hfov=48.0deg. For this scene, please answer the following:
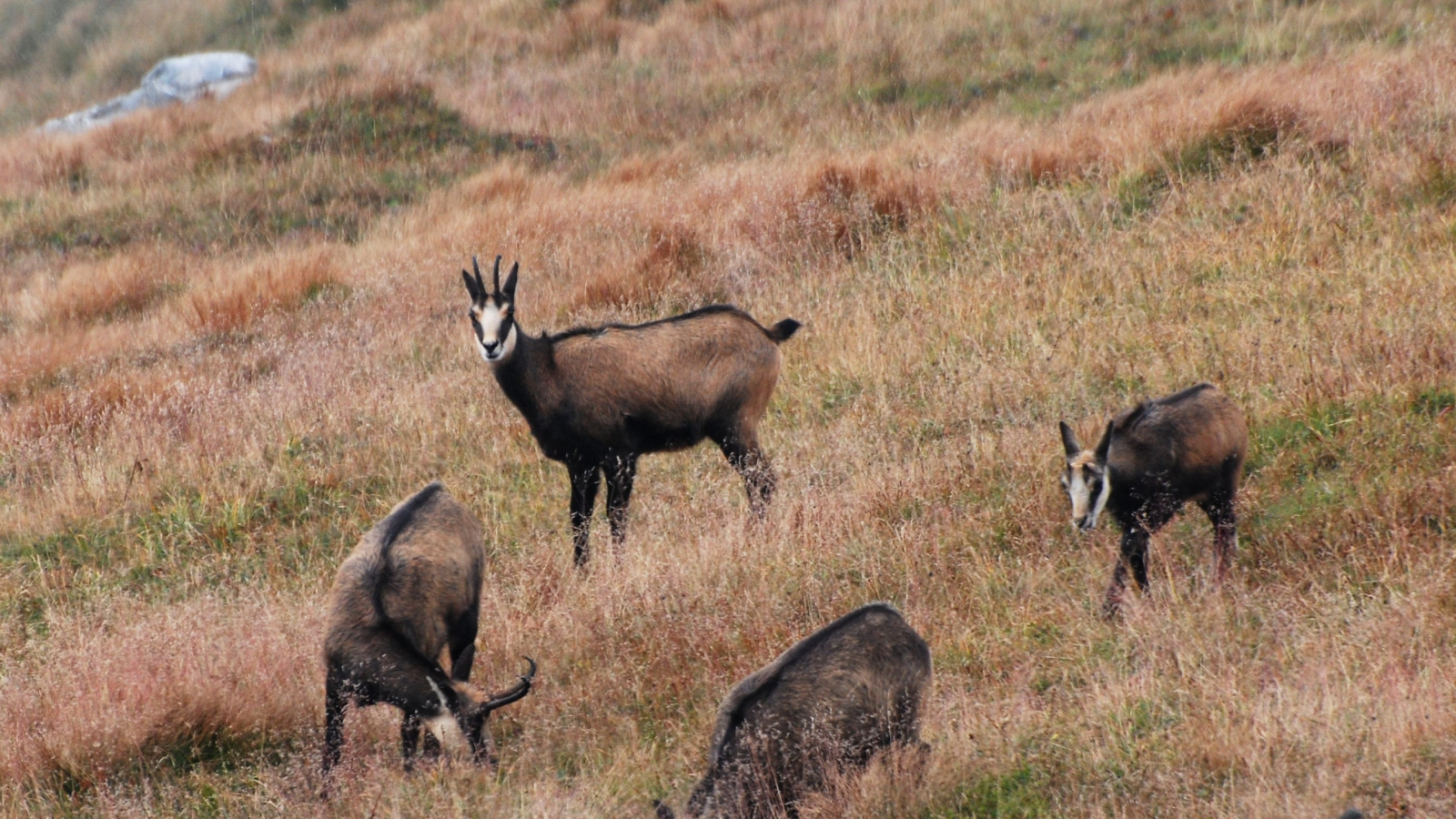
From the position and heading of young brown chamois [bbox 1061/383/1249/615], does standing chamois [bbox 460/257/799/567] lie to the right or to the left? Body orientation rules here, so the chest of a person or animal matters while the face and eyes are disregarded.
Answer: on its right

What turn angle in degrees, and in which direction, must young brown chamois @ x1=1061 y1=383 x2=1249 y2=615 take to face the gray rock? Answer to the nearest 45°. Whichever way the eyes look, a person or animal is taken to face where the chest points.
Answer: approximately 90° to its right

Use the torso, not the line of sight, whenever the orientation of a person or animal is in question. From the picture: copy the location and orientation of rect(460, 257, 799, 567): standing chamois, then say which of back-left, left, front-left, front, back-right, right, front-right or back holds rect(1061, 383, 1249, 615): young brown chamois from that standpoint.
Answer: back-left

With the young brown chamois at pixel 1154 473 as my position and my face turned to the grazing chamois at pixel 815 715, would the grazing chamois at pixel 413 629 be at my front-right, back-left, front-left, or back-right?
front-right

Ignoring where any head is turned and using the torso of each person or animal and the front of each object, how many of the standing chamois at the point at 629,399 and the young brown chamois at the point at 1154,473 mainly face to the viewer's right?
0

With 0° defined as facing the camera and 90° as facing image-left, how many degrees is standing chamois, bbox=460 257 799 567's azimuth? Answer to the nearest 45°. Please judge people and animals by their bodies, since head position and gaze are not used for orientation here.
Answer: approximately 90°

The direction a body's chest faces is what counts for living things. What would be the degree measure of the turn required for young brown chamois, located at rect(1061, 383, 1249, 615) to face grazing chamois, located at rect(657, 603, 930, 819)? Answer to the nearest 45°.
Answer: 0° — it already faces it

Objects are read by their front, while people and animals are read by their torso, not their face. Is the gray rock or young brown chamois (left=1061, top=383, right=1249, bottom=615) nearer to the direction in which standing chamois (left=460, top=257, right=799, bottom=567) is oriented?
the gray rock

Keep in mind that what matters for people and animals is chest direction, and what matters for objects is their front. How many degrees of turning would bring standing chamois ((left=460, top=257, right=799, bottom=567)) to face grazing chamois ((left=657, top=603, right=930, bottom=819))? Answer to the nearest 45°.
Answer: approximately 90° to its left

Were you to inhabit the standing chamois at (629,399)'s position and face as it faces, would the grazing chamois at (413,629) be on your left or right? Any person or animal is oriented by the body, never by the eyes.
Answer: on your left

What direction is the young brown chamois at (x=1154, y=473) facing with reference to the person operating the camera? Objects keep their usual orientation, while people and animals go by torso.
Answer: facing the viewer and to the left of the viewer
